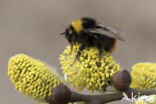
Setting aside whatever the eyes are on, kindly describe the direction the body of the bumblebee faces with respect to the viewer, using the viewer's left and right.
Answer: facing to the left of the viewer
